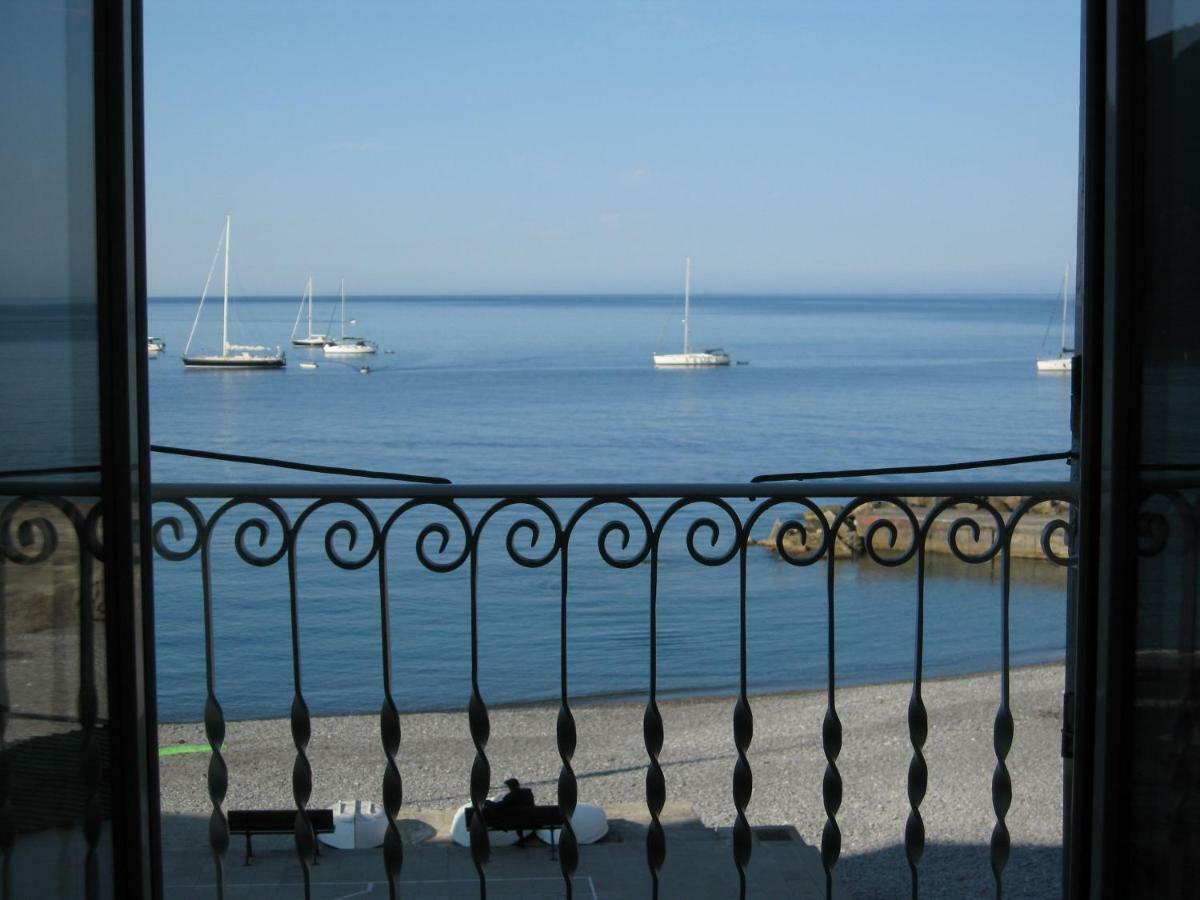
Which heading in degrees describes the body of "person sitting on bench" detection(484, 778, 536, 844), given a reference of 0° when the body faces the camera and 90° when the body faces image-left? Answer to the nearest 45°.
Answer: approximately 180°

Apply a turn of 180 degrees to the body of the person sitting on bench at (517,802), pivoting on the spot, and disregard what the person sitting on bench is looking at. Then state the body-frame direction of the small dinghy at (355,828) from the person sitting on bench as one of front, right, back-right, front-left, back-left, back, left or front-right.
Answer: back-right

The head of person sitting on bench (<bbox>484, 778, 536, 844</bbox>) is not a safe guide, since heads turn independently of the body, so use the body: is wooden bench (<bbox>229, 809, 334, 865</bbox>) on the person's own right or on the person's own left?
on the person's own left

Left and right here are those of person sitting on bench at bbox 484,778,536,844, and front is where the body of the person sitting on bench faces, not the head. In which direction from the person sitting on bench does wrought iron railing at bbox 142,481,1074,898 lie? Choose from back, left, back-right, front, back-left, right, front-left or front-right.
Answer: back

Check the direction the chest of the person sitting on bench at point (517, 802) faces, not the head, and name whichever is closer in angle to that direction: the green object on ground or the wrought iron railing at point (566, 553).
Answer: the green object on ground
